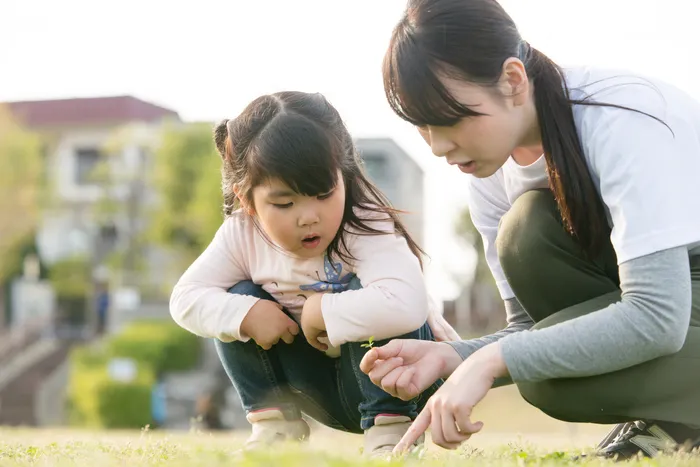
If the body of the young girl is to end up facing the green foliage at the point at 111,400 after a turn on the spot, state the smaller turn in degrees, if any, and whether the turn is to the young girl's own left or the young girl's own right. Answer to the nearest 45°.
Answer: approximately 180°

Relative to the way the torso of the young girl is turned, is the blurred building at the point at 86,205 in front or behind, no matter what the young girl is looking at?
behind

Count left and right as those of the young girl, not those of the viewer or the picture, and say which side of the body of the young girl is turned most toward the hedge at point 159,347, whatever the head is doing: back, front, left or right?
back

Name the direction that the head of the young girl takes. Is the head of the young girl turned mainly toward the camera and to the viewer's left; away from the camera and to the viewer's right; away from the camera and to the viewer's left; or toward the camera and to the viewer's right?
toward the camera and to the viewer's right

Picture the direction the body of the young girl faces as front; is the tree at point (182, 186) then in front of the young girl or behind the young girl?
behind

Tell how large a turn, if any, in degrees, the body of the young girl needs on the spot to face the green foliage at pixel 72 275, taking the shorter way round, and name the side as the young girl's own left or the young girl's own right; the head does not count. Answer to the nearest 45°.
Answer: approximately 180°

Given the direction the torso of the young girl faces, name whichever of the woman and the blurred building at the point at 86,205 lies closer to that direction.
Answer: the woman

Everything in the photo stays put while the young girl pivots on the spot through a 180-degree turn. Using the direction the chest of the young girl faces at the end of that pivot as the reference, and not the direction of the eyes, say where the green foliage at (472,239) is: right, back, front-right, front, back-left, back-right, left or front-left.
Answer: front

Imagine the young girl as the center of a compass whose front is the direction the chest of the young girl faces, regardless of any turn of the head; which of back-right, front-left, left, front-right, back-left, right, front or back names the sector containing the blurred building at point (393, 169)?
back

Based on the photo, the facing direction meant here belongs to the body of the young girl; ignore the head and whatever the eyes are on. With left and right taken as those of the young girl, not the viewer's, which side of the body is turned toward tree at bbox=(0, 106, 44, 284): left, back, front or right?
back

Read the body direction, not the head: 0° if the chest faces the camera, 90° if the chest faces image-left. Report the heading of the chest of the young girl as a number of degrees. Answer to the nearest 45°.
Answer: approximately 0°

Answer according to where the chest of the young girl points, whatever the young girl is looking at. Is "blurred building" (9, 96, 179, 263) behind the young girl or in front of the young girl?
behind

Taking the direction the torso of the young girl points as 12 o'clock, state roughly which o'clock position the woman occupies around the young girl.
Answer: The woman is roughly at 10 o'clock from the young girl.
